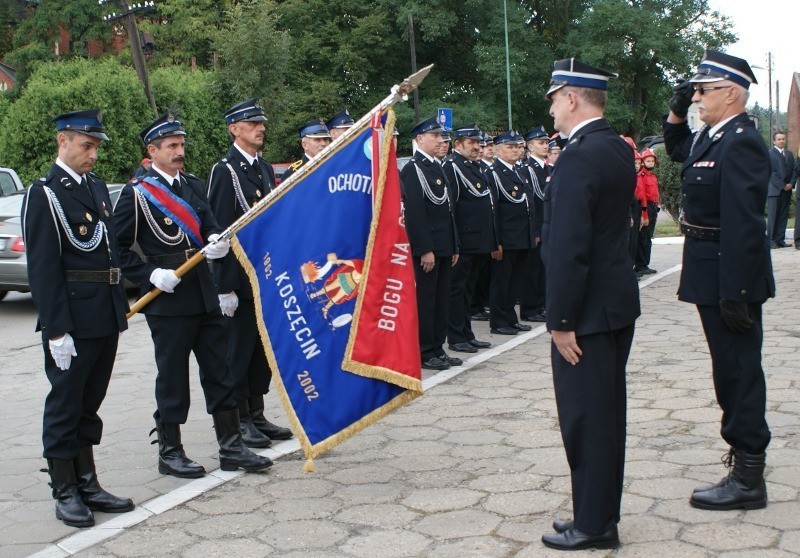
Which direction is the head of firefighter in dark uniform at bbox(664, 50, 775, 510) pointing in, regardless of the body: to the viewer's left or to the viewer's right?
to the viewer's left

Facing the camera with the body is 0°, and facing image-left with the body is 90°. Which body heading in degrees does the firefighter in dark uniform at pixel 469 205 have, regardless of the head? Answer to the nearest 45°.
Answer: approximately 315°

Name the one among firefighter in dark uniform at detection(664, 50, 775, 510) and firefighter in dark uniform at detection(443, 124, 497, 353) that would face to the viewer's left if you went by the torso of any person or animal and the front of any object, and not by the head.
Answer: firefighter in dark uniform at detection(664, 50, 775, 510)

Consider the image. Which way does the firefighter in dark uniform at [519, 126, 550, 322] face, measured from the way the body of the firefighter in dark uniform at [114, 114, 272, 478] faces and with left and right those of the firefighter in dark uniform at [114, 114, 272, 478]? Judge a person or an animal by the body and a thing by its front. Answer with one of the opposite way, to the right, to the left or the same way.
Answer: the same way

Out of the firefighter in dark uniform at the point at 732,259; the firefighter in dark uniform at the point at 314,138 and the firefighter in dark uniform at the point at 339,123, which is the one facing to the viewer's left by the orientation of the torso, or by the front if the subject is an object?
the firefighter in dark uniform at the point at 732,259

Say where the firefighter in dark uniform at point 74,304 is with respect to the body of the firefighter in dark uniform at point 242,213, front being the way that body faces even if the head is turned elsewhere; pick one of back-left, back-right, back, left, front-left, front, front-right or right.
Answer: right

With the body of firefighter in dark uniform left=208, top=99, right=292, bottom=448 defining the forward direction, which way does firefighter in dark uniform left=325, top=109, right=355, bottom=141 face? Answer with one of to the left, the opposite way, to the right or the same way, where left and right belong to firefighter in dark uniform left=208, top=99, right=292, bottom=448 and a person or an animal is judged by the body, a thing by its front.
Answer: the same way

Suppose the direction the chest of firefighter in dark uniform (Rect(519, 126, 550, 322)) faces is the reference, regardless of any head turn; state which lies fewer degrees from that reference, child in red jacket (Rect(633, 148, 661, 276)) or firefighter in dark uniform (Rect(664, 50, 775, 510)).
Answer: the firefighter in dark uniform

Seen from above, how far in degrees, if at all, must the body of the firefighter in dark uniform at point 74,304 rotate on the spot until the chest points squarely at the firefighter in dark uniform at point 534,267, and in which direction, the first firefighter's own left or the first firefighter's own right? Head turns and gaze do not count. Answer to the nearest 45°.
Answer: approximately 90° to the first firefighter's own left

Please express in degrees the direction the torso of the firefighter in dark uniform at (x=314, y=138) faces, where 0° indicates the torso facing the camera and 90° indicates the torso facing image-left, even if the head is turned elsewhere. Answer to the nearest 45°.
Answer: approximately 315°

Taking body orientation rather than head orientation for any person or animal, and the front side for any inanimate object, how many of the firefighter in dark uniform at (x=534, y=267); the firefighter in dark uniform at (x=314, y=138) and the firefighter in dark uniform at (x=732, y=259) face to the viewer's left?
1

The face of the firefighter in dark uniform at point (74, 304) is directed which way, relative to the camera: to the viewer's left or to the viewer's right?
to the viewer's right

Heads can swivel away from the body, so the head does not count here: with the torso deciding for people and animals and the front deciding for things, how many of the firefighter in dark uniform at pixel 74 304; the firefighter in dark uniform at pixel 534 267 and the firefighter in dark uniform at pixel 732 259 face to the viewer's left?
1

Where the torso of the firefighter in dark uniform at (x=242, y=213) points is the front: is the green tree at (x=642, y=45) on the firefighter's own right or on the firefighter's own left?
on the firefighter's own left

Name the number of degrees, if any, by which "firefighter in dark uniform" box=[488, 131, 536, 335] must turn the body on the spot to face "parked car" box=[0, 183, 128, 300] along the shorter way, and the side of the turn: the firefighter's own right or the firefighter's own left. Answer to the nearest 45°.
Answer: approximately 135° to the firefighter's own right

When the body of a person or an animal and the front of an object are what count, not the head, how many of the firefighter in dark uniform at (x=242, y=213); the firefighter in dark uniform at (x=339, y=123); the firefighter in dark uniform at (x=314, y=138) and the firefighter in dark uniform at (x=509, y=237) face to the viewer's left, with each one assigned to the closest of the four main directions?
0
